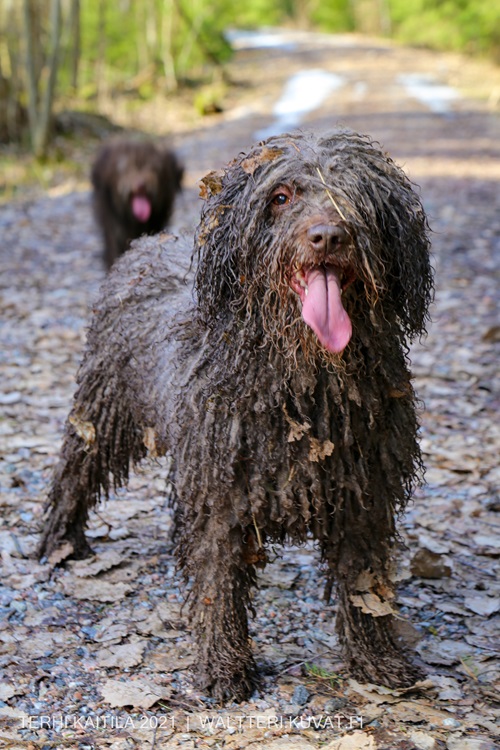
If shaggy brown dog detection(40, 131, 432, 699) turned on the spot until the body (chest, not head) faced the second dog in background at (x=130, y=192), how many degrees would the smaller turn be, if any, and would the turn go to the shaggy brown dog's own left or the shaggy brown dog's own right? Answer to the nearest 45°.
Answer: approximately 135° to the shaggy brown dog's own left

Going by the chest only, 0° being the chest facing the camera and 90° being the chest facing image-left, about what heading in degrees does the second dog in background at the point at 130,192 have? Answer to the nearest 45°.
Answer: approximately 0°

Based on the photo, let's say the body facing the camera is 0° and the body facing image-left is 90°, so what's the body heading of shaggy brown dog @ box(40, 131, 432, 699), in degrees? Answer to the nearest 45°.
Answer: approximately 315°

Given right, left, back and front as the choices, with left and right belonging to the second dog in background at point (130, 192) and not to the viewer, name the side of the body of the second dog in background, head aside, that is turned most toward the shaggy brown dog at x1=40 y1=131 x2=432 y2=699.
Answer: front

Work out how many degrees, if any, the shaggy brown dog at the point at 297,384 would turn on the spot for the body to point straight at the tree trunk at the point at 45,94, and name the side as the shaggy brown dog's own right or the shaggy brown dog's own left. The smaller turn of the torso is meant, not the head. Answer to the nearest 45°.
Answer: approximately 135° to the shaggy brown dog's own left

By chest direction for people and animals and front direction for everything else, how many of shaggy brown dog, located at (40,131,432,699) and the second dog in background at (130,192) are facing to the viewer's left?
0

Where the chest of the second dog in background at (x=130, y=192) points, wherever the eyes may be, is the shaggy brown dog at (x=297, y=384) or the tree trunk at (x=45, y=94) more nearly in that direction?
the shaggy brown dog

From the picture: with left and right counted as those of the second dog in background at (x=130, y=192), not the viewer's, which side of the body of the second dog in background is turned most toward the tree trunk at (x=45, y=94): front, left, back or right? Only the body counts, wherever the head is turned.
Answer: back
